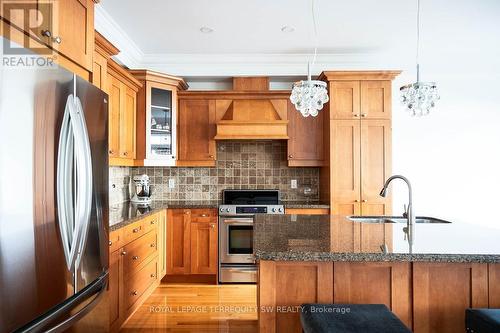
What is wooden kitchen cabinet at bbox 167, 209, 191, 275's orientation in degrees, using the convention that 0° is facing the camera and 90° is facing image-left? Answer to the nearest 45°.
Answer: approximately 0°

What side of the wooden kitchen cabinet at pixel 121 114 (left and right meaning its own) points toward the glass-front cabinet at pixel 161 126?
left

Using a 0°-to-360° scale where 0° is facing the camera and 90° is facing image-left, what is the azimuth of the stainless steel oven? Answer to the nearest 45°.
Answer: approximately 0°

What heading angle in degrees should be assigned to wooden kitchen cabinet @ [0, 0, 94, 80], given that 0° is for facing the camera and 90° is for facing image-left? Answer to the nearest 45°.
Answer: approximately 315°

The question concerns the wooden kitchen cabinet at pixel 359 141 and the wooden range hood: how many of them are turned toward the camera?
2

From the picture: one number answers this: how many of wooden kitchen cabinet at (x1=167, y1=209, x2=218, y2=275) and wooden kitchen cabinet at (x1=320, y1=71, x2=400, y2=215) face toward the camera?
2

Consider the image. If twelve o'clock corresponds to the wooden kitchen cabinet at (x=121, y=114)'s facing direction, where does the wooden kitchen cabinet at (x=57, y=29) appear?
the wooden kitchen cabinet at (x=57, y=29) is roughly at 2 o'clock from the wooden kitchen cabinet at (x=121, y=114).

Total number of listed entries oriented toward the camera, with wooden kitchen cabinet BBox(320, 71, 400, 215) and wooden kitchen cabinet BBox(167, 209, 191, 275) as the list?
2

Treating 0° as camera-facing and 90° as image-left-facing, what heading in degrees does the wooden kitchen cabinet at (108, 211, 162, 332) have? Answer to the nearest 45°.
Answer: approximately 315°

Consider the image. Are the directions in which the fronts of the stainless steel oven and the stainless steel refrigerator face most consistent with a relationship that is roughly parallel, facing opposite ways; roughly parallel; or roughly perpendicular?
roughly perpendicular
